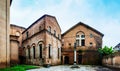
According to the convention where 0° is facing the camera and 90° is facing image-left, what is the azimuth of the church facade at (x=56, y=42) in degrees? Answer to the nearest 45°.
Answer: approximately 0°

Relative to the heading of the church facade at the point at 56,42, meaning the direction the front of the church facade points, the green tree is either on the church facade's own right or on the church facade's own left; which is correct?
on the church facade's own left

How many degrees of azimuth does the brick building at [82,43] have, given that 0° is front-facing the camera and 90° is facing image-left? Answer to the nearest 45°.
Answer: approximately 0°
